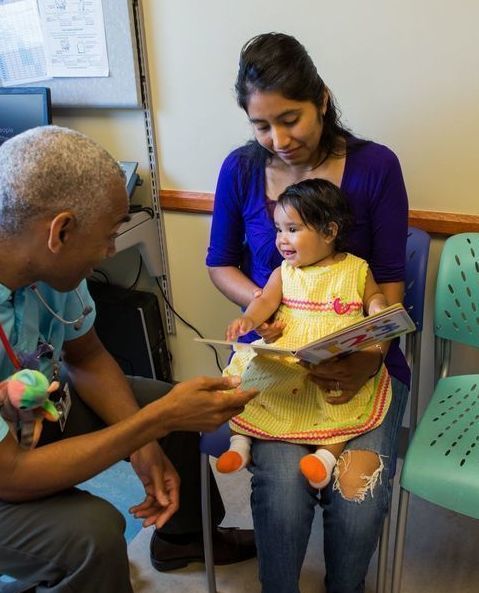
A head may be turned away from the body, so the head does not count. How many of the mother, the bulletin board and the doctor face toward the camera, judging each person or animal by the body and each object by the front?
2

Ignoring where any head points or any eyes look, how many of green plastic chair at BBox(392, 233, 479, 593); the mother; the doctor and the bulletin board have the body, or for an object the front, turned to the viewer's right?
1

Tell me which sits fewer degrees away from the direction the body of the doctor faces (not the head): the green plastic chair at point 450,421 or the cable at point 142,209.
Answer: the green plastic chair

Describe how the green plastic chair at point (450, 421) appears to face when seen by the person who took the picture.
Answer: facing the viewer and to the left of the viewer

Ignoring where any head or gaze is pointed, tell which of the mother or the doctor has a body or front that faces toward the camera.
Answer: the mother

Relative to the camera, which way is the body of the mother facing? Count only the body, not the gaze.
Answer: toward the camera

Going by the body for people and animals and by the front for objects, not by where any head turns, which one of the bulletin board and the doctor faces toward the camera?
the bulletin board

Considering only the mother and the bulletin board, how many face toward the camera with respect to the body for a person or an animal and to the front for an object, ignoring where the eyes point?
2

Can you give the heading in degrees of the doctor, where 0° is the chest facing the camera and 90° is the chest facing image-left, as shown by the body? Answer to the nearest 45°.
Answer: approximately 270°

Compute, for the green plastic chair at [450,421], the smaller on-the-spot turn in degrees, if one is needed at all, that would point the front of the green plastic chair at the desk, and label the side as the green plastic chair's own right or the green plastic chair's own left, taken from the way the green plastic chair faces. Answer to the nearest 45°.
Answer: approximately 90° to the green plastic chair's own right

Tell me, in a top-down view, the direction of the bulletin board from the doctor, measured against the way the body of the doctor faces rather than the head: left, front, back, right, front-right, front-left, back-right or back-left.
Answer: left

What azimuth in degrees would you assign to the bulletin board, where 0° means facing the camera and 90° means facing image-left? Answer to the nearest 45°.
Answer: approximately 0°
